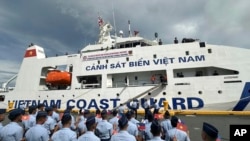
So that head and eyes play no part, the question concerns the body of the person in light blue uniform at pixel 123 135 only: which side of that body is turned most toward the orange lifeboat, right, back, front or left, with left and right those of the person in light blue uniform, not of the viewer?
front

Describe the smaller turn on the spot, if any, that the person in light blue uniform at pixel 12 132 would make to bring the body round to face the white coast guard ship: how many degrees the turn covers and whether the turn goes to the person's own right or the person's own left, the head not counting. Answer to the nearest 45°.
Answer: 0° — they already face it

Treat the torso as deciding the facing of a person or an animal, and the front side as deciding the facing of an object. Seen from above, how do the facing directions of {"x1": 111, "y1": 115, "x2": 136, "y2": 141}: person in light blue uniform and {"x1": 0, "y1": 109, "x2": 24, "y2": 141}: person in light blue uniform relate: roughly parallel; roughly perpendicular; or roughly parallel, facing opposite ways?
roughly parallel

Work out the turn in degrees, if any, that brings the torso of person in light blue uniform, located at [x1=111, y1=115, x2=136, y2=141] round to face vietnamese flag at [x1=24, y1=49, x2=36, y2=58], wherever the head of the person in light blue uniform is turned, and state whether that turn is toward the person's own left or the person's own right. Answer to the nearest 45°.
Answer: approximately 45° to the person's own left

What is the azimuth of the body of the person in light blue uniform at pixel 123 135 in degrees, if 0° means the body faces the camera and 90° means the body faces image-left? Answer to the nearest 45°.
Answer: approximately 180°

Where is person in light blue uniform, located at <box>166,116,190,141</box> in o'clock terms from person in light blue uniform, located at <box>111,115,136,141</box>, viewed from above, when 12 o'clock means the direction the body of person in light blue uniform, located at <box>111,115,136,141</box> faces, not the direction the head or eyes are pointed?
person in light blue uniform, located at <box>166,116,190,141</box> is roughly at 2 o'clock from person in light blue uniform, located at <box>111,115,136,141</box>.

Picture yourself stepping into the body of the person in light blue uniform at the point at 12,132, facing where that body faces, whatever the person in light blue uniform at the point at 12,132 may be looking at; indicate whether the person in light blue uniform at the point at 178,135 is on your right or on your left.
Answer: on your right

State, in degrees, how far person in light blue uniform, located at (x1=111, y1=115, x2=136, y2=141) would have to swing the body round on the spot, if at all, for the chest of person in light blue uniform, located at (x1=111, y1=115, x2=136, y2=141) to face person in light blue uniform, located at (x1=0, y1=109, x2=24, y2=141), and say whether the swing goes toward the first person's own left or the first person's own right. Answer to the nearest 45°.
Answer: approximately 90° to the first person's own left

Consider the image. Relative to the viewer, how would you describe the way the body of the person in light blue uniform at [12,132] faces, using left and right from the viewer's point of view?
facing away from the viewer and to the right of the viewer

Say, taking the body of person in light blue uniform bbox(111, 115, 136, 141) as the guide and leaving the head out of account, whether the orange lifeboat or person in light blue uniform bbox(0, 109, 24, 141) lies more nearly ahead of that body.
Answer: the orange lifeboat

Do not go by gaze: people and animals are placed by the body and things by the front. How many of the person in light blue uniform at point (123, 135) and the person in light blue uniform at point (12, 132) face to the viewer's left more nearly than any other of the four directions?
0

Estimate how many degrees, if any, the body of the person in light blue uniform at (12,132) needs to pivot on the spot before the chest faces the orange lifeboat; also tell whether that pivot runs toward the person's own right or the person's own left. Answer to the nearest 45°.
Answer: approximately 45° to the person's own left

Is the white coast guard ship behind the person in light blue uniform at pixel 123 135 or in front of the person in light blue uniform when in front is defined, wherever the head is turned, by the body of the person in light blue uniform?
in front

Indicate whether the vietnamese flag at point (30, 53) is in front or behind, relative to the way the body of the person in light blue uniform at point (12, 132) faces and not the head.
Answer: in front

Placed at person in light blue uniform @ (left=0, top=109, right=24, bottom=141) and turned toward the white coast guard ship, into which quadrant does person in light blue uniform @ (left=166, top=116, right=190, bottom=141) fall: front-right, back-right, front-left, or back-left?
front-right

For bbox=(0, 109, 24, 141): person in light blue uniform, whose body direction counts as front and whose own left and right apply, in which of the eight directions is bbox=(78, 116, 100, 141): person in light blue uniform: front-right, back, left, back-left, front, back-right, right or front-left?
right
